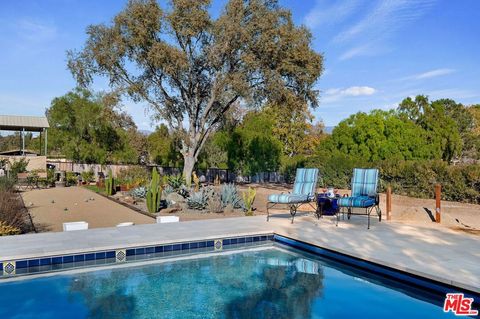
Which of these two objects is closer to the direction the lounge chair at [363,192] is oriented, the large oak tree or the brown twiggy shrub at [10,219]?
the brown twiggy shrub

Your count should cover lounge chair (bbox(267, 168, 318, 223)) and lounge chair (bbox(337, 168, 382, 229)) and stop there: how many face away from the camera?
0

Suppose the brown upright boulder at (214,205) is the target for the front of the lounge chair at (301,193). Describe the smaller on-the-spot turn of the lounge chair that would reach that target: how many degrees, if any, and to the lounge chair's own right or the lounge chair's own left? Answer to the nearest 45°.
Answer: approximately 90° to the lounge chair's own right

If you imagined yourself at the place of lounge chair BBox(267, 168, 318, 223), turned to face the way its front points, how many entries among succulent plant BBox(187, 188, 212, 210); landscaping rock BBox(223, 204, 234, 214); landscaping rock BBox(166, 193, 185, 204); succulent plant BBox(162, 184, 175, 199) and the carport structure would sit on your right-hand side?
5

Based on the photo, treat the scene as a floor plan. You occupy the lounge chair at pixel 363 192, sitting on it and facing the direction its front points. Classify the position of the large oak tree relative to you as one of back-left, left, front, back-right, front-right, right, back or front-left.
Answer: right

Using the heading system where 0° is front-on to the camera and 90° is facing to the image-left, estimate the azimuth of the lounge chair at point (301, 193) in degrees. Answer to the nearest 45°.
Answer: approximately 45°

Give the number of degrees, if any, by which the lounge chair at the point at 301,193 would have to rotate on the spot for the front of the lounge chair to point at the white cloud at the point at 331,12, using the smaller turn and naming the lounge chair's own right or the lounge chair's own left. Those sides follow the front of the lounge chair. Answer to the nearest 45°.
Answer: approximately 135° to the lounge chair's own right

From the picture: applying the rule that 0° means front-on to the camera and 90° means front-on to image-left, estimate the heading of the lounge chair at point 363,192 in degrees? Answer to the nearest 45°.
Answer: approximately 45°

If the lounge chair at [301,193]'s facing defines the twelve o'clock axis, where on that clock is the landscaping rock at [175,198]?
The landscaping rock is roughly at 3 o'clock from the lounge chair.

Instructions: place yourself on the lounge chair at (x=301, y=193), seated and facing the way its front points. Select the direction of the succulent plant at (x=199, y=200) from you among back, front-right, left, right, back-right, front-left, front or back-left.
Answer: right

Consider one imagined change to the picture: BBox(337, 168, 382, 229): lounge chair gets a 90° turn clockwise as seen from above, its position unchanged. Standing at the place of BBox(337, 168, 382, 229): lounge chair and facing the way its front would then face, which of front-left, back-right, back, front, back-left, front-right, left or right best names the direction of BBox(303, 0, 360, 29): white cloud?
front-right

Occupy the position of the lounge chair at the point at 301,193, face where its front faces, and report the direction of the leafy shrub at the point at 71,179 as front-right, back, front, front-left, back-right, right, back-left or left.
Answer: right
